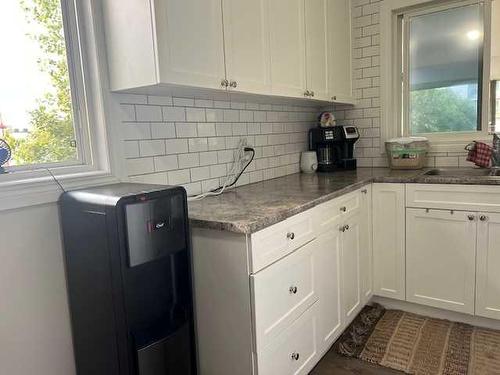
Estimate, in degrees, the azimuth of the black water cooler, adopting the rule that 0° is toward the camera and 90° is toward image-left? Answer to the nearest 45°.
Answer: approximately 315°

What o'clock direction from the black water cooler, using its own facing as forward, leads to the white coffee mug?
The white coffee mug is roughly at 9 o'clock from the black water cooler.

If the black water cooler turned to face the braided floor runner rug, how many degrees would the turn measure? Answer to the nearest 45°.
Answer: approximately 45° to its left

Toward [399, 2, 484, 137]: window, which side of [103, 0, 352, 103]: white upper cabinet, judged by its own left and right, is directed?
left
